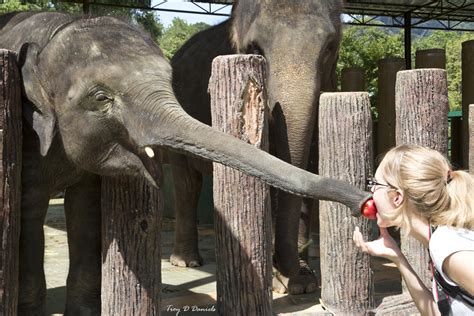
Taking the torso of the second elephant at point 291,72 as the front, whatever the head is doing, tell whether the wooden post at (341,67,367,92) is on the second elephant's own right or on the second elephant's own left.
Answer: on the second elephant's own left

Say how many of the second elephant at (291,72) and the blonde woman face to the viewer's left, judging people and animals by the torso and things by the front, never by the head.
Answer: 1

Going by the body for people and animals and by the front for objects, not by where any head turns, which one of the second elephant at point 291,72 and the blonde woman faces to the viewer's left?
the blonde woman

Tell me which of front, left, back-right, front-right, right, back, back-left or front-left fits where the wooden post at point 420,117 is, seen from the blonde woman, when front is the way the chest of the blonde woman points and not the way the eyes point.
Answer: right

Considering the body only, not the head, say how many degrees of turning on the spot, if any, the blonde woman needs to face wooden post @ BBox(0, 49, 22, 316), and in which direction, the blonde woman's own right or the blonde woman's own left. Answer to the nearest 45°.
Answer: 0° — they already face it

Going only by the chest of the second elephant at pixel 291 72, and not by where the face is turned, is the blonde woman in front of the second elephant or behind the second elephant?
in front

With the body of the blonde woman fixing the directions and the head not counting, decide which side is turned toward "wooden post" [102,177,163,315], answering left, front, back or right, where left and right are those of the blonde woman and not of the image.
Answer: front

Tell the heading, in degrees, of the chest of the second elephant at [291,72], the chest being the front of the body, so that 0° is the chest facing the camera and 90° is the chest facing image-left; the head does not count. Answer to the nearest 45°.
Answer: approximately 315°

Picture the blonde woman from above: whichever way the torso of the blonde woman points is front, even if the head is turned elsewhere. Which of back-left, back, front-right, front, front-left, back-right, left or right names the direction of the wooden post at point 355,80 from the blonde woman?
right

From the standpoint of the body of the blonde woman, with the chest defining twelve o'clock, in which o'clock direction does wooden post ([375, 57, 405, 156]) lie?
The wooden post is roughly at 3 o'clock from the blonde woman.

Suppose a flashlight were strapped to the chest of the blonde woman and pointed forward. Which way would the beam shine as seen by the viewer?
to the viewer's left

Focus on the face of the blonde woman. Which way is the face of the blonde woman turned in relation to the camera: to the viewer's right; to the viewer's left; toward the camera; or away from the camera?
to the viewer's left
